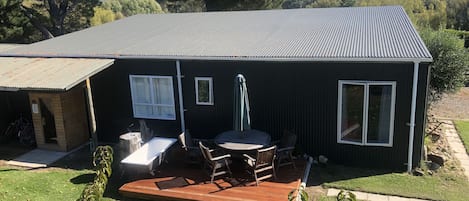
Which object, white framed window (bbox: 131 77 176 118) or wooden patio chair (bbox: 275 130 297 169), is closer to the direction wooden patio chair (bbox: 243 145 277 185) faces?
the white framed window

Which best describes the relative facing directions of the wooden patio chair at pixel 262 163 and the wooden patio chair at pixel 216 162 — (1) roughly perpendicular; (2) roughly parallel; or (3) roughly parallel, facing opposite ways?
roughly perpendicular

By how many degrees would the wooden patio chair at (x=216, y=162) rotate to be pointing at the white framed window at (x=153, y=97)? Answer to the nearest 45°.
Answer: approximately 90° to its left

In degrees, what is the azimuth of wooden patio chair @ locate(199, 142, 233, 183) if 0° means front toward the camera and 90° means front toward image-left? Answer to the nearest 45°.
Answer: approximately 225°

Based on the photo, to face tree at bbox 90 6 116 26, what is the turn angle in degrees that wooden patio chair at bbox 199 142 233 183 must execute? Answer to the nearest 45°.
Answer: approximately 45° to its left

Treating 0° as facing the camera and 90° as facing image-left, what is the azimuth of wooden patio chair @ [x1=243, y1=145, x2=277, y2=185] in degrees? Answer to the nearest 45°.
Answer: approximately 135°

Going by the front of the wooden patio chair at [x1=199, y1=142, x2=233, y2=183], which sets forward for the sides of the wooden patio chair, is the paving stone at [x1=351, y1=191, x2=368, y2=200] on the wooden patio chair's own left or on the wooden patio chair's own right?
on the wooden patio chair's own right

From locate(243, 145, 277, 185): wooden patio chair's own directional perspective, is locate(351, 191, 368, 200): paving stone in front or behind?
behind

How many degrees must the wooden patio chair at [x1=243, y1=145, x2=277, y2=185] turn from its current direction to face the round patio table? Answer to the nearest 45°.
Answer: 0° — it already faces it

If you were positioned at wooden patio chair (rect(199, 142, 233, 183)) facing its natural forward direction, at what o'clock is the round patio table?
The round patio table is roughly at 12 o'clock from the wooden patio chair.
